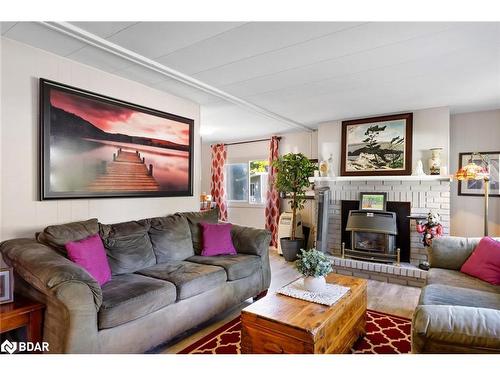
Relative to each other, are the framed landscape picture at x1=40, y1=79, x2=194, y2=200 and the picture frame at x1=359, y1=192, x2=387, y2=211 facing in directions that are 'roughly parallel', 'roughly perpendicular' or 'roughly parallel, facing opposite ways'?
roughly perpendicular

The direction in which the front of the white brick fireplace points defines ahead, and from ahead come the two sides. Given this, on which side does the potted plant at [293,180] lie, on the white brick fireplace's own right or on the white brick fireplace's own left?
on the white brick fireplace's own right

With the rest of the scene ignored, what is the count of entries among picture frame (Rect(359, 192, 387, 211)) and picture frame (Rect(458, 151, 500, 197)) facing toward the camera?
2

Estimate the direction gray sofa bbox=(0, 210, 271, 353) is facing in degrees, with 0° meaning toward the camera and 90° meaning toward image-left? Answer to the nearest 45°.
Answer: approximately 315°

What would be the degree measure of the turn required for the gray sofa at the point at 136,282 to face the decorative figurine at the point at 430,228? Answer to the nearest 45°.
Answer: approximately 45° to its left

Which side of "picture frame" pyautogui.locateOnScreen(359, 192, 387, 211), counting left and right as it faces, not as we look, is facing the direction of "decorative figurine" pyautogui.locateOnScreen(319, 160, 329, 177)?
right

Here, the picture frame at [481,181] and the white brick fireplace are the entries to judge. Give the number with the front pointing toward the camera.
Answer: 2

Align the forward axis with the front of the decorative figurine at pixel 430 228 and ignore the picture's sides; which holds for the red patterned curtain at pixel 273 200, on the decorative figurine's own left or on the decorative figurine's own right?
on the decorative figurine's own right

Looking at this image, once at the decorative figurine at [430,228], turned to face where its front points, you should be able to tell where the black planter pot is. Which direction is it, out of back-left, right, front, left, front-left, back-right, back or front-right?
front-right

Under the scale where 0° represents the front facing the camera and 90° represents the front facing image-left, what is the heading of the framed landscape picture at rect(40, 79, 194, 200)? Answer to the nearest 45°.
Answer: approximately 315°

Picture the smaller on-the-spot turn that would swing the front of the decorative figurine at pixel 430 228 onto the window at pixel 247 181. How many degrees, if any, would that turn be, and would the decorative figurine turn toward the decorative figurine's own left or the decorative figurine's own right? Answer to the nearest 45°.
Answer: approximately 45° to the decorative figurine's own right

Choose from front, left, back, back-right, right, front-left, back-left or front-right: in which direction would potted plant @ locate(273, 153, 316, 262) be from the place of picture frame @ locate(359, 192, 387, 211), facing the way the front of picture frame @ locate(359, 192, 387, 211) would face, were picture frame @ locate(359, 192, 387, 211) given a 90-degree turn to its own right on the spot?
front
